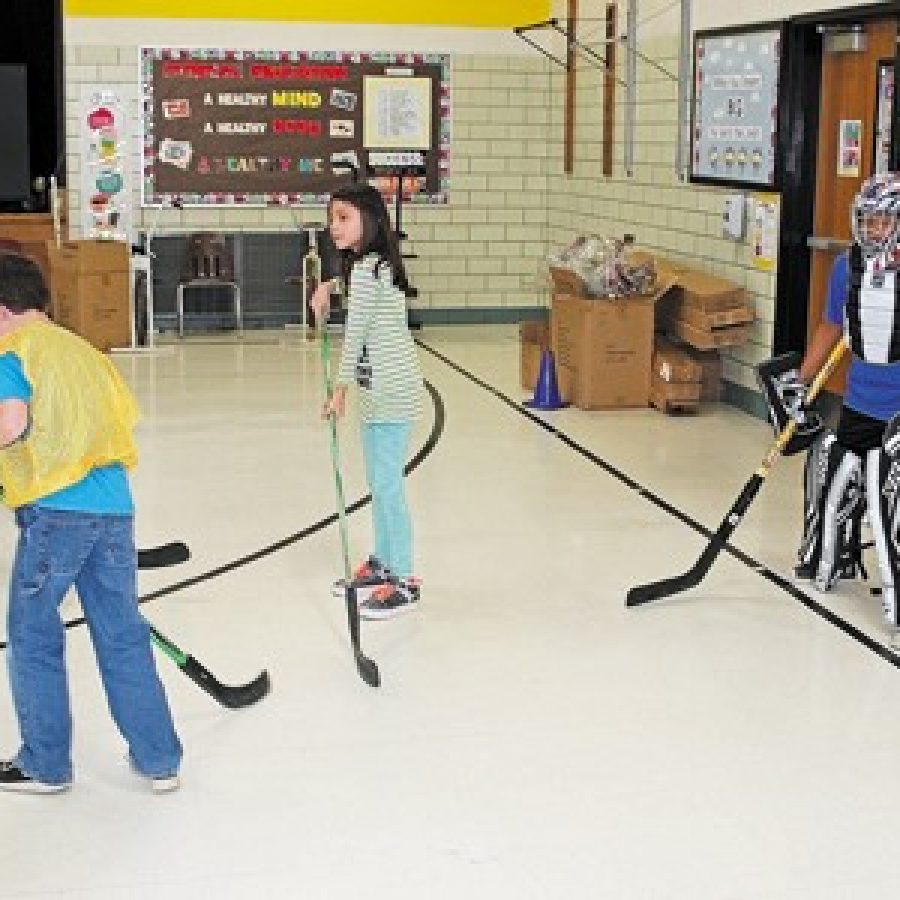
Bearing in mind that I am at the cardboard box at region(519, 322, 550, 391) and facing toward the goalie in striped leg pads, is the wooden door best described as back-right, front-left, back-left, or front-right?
front-left

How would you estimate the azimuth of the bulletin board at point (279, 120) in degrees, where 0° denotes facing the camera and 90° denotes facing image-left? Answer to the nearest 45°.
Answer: approximately 0°

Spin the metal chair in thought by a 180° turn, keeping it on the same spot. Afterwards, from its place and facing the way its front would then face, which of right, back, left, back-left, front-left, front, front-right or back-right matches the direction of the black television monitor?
front-left

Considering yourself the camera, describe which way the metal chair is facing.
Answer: facing the viewer

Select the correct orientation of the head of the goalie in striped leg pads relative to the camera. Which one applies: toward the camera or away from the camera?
toward the camera

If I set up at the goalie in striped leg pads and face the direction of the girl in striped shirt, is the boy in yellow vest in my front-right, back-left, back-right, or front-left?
front-left

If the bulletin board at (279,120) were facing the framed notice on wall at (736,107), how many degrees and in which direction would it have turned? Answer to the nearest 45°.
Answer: approximately 45° to its left

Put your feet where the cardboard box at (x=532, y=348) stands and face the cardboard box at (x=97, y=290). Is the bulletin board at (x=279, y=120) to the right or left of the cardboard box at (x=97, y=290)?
right

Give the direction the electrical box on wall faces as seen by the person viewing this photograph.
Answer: facing the viewer and to the left of the viewer

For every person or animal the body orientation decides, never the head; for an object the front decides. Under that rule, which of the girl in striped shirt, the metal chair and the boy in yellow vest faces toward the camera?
the metal chair

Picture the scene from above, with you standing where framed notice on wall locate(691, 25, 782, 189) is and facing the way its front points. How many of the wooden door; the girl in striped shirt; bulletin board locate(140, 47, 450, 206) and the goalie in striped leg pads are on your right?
1

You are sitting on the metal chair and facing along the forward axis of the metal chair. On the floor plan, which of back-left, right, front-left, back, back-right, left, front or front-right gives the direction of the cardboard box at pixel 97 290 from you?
front-right

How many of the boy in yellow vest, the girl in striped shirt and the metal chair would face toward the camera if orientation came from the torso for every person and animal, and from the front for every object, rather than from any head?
1

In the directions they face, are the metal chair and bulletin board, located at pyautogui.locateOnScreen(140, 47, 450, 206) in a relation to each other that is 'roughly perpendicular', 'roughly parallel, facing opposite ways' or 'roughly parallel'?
roughly parallel

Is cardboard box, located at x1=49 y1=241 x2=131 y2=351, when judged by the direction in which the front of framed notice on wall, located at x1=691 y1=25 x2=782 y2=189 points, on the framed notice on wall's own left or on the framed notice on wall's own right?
on the framed notice on wall's own right

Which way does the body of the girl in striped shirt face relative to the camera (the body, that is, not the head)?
to the viewer's left

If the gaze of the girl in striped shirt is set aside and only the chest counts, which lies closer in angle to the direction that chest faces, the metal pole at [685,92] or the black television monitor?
the black television monitor
